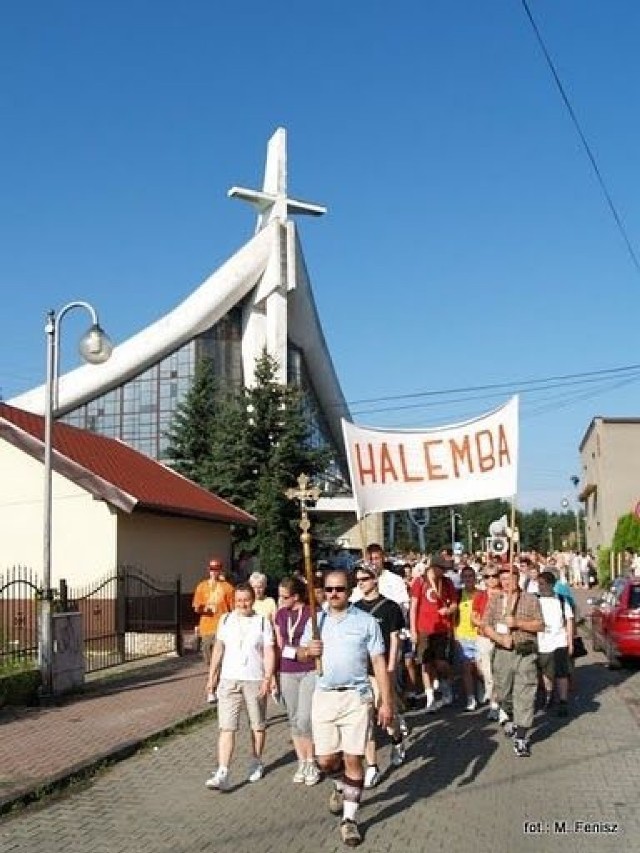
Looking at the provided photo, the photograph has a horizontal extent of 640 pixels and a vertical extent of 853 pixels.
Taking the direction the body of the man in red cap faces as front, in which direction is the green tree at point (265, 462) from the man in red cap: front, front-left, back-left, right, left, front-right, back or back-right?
back

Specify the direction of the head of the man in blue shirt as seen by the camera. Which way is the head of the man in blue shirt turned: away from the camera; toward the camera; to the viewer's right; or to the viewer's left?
toward the camera

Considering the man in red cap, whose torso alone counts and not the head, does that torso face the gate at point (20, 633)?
no

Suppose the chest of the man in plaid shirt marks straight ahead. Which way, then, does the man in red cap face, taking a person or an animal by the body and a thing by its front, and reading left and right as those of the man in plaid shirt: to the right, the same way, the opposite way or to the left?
the same way

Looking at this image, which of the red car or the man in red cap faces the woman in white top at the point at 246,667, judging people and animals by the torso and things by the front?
the man in red cap

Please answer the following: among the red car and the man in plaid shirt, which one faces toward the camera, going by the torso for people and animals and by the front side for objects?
the man in plaid shirt

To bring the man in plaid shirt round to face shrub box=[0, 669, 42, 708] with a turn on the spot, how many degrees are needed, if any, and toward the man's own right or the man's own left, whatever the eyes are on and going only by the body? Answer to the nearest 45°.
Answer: approximately 90° to the man's own right

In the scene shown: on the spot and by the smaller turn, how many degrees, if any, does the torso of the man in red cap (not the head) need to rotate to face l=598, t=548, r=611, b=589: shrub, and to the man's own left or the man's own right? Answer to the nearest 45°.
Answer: approximately 135° to the man's own left

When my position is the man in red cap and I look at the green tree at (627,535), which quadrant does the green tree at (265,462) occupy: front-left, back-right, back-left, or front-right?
front-left

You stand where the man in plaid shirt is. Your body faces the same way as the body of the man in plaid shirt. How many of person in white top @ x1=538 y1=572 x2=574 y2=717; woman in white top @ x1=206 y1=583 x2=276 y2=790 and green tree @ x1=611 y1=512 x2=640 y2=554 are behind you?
2

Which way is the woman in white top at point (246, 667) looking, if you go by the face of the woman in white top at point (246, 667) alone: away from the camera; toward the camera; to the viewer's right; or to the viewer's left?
toward the camera

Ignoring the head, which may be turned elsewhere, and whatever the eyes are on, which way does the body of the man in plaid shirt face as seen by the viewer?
toward the camera

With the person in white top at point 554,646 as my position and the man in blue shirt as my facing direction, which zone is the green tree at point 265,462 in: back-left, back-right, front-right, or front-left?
back-right

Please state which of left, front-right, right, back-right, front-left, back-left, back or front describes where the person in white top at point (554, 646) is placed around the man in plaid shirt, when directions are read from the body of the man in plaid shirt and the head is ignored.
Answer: back

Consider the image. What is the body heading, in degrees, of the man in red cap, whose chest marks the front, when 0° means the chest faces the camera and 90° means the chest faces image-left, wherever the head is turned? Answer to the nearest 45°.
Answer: approximately 0°

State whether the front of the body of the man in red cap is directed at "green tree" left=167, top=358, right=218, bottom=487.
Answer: no

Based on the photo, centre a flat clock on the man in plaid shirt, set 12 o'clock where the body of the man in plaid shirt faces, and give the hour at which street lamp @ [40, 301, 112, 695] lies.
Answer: The street lamp is roughly at 4 o'clock from the man in plaid shirt.
